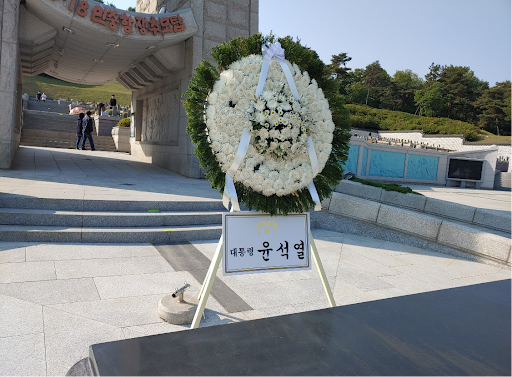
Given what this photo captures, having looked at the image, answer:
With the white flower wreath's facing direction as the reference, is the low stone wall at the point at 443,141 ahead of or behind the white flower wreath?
behind

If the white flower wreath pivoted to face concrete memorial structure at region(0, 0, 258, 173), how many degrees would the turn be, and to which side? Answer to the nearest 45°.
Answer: approximately 135° to its right

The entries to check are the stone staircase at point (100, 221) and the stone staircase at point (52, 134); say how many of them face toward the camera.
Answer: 2

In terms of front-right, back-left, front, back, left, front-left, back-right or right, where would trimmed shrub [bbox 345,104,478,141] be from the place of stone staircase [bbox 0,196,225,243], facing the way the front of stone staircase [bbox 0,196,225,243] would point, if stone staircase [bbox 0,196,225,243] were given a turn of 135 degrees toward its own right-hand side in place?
right

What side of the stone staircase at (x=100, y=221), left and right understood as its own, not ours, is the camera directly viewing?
front

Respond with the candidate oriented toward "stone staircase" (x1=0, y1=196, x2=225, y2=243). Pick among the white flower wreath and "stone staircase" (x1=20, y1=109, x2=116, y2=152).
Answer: "stone staircase" (x1=20, y1=109, x2=116, y2=152)

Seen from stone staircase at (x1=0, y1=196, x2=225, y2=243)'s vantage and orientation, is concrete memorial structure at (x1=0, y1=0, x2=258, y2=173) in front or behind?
behind

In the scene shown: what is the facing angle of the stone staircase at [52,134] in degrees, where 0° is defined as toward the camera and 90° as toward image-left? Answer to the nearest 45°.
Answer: approximately 0°

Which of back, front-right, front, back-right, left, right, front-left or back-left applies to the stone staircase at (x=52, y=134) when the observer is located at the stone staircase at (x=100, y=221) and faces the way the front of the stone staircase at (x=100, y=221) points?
back

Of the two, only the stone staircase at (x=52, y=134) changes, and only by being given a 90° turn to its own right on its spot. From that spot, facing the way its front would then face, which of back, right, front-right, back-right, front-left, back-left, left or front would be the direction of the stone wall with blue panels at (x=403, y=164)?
back-left

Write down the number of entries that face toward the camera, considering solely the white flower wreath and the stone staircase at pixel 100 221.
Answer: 2

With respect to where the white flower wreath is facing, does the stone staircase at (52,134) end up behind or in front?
behind

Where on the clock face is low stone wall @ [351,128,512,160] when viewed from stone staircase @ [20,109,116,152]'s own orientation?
The low stone wall is roughly at 9 o'clock from the stone staircase.

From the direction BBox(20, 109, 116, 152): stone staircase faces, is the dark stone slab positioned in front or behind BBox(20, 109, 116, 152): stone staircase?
in front

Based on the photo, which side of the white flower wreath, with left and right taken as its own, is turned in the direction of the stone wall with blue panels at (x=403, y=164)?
back

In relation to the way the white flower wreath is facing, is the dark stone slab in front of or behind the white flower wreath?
in front
